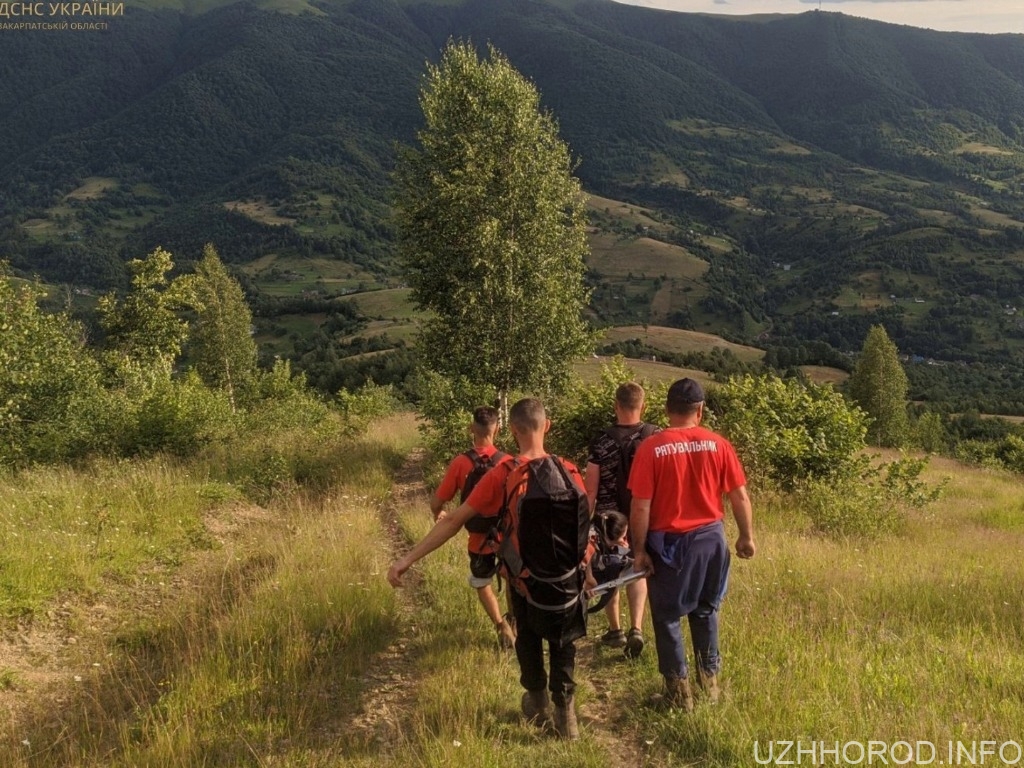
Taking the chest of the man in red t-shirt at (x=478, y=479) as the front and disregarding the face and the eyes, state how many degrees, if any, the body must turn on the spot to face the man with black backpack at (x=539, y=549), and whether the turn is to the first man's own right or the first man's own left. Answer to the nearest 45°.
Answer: approximately 180°

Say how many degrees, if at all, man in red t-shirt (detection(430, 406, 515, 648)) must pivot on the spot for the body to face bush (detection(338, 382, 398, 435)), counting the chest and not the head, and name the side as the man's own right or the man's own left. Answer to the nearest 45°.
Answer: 0° — they already face it

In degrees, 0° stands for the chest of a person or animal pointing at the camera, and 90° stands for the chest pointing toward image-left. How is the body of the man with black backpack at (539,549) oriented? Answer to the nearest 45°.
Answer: approximately 180°

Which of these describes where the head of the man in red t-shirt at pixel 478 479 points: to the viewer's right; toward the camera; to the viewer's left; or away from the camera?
away from the camera

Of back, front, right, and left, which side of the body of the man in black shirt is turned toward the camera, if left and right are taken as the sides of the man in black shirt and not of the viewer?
back

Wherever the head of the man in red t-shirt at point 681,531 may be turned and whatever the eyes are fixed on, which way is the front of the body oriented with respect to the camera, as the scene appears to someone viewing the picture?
away from the camera

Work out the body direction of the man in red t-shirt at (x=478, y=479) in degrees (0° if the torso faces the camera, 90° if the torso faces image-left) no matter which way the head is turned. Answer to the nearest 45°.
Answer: approximately 180°

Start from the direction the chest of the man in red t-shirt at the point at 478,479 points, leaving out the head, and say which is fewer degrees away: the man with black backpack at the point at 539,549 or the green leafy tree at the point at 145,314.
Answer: the green leafy tree
